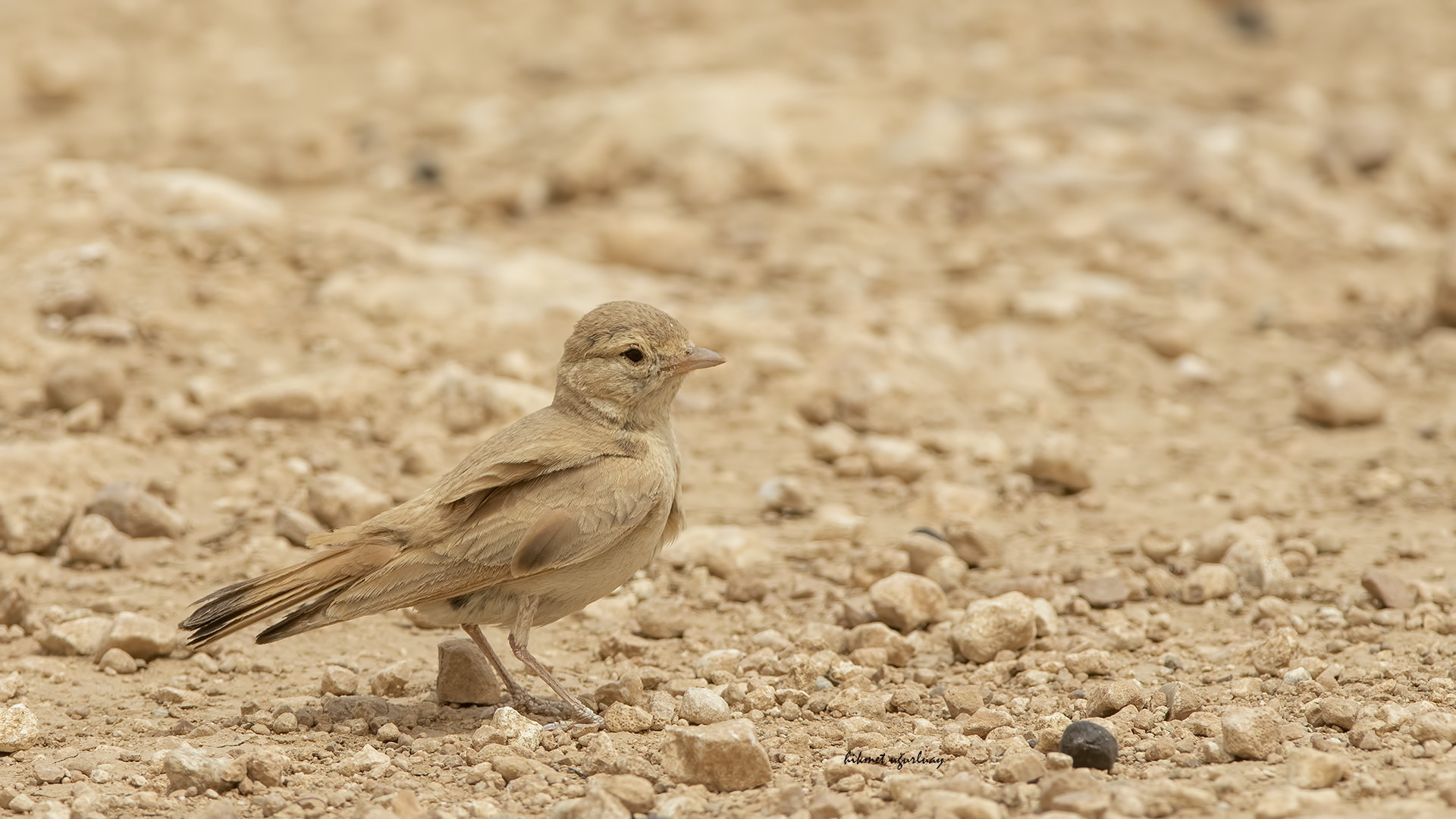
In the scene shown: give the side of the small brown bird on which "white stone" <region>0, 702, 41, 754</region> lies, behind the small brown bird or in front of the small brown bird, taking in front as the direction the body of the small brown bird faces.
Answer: behind

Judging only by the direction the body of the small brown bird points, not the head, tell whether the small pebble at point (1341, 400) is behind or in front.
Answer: in front

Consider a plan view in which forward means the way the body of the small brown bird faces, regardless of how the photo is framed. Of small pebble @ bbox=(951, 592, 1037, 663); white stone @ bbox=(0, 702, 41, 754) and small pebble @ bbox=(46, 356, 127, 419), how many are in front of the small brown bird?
1

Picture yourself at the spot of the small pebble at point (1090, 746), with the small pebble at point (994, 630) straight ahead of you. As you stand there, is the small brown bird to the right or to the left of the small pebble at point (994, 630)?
left

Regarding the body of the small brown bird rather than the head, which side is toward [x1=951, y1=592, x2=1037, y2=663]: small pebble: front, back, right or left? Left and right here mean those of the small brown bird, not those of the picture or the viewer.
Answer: front

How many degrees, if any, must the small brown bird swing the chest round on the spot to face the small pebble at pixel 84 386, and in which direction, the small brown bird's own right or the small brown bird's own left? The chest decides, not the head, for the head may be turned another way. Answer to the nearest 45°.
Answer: approximately 135° to the small brown bird's own left

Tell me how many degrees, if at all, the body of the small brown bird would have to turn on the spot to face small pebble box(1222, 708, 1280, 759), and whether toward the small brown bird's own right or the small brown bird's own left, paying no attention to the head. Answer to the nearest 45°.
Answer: approximately 45° to the small brown bird's own right

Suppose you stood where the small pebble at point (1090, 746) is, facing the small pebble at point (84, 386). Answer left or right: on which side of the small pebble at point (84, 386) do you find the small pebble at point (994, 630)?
right

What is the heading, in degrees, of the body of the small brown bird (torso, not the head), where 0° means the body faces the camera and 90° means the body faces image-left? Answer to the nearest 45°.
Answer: approximately 270°
